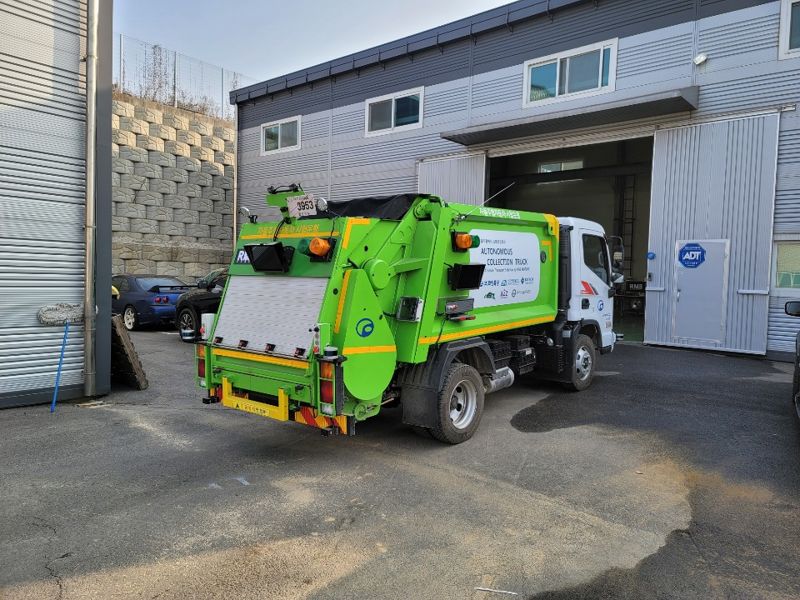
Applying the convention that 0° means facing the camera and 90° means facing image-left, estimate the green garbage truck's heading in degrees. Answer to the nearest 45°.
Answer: approximately 225°

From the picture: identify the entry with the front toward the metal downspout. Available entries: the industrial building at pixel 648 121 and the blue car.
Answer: the industrial building

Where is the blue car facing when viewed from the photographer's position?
facing away from the viewer and to the left of the viewer

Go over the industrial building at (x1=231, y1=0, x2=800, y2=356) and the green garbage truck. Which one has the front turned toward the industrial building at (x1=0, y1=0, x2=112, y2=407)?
the industrial building at (x1=231, y1=0, x2=800, y2=356)

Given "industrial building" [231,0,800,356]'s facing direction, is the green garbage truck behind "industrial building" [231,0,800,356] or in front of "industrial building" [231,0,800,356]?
in front

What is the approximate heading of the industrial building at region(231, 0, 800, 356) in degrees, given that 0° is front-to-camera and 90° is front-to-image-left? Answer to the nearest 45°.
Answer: approximately 45°

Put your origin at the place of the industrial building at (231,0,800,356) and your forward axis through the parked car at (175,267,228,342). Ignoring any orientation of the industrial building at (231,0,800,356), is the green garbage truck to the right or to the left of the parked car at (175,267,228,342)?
left

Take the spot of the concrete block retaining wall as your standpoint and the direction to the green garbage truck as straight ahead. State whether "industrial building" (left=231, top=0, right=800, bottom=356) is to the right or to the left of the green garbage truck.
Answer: left

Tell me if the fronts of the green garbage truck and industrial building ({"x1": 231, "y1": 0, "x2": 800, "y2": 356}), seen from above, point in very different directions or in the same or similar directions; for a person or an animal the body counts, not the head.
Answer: very different directions

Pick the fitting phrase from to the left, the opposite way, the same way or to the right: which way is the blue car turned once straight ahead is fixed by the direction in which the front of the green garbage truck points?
to the left

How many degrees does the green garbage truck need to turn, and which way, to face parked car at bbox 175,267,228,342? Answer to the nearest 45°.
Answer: approximately 90° to its left

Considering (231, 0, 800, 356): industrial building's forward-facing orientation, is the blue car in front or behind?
in front

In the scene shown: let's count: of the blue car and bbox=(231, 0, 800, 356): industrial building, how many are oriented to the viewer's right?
0
